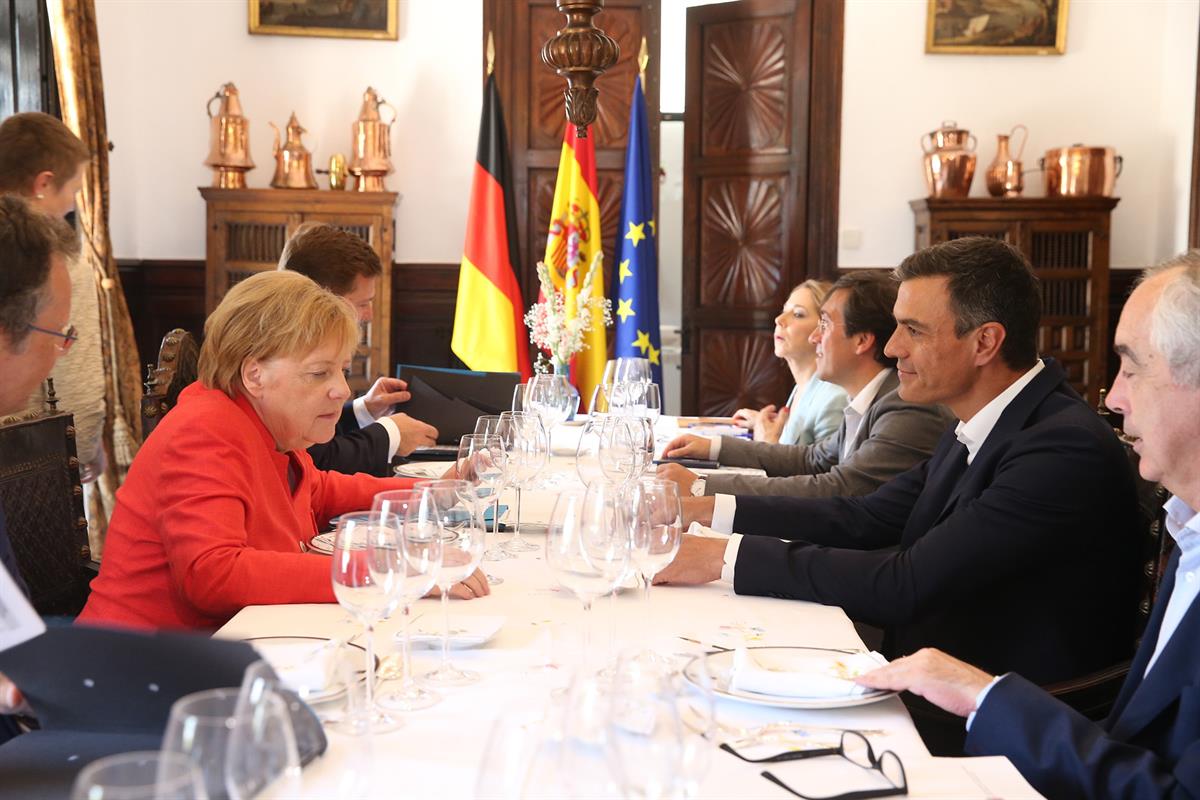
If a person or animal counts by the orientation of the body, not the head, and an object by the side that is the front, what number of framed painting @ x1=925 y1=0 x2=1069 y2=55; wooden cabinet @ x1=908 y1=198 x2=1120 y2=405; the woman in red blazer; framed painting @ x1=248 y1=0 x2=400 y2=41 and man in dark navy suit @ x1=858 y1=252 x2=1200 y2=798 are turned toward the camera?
3

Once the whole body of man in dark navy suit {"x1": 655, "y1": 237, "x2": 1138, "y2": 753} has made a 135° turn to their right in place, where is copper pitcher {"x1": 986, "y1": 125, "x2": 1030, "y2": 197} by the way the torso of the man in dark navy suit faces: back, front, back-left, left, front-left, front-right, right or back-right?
front-left

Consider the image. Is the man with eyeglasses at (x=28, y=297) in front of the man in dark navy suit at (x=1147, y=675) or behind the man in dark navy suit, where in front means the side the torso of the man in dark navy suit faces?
in front

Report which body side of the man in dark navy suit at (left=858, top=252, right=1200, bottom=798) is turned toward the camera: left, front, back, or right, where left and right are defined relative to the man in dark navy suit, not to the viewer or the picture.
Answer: left

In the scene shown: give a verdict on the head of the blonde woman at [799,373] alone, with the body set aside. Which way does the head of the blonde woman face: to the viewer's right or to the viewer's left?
to the viewer's left

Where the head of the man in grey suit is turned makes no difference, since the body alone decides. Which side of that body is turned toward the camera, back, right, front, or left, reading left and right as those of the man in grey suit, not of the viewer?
left

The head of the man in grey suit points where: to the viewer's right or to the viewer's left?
to the viewer's left

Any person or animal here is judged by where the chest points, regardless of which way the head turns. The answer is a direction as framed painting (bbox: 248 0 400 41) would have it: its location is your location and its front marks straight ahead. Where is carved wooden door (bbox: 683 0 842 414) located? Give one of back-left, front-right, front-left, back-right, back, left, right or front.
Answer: left

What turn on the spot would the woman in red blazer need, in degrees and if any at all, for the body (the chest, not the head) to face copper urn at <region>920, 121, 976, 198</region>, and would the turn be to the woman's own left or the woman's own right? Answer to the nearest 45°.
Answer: approximately 45° to the woman's own left

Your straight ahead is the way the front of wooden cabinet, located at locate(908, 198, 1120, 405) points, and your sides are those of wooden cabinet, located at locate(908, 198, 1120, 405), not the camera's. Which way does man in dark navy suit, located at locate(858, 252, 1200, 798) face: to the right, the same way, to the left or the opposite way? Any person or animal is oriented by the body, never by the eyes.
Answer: to the right

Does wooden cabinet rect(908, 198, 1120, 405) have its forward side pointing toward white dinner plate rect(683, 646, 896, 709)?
yes

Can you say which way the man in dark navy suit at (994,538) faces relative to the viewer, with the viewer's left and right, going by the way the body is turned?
facing to the left of the viewer

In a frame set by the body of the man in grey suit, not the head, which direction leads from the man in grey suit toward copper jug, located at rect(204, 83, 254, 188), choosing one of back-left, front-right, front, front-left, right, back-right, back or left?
front-right

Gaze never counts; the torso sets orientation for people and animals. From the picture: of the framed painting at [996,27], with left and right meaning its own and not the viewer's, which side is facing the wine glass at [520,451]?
front

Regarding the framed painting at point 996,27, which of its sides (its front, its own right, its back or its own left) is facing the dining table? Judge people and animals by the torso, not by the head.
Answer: front

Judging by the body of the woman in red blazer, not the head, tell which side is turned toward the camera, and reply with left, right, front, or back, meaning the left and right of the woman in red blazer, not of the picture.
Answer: right
